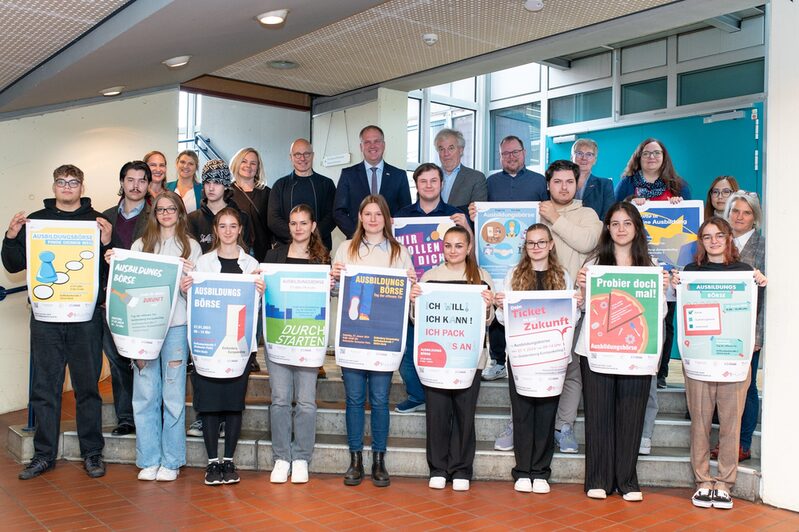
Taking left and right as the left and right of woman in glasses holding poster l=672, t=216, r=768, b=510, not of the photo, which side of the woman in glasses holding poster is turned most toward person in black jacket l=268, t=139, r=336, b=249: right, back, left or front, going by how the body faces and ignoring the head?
right

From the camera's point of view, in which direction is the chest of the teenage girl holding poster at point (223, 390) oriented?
toward the camera

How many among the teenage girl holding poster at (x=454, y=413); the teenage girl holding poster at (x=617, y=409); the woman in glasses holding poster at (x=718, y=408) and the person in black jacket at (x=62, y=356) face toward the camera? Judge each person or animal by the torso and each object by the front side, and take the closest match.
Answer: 4

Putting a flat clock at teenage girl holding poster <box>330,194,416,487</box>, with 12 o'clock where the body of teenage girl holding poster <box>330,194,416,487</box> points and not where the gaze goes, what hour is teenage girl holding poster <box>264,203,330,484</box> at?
teenage girl holding poster <box>264,203,330,484</box> is roughly at 3 o'clock from teenage girl holding poster <box>330,194,416,487</box>.

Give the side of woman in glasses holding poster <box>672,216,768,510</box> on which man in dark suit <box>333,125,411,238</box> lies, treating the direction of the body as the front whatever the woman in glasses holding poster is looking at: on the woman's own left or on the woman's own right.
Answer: on the woman's own right

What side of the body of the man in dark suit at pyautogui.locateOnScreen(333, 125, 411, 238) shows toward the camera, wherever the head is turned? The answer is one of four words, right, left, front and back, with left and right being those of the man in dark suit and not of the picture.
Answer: front

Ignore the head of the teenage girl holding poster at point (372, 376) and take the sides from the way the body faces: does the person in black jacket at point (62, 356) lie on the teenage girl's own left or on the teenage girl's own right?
on the teenage girl's own right

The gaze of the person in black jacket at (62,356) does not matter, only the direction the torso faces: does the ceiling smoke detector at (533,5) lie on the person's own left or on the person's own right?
on the person's own left

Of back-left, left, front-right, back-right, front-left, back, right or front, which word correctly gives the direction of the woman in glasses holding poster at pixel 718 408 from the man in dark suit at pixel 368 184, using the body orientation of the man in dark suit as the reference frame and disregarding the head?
front-left

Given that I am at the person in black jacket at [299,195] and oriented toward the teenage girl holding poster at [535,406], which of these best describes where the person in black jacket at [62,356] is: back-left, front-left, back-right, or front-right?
back-right

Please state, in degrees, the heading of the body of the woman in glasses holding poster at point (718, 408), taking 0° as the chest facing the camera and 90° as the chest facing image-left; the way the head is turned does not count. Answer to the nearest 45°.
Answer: approximately 0°

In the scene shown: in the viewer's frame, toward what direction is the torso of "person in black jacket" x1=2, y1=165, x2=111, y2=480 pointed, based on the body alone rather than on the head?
toward the camera
